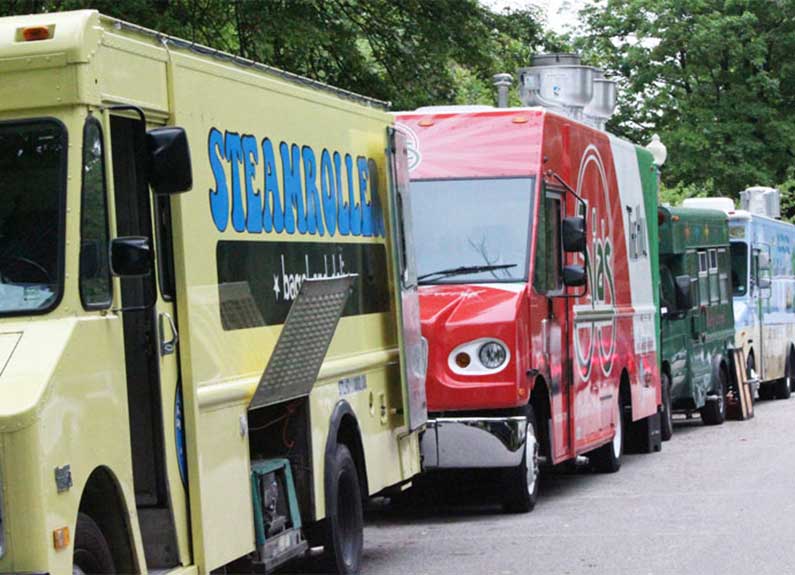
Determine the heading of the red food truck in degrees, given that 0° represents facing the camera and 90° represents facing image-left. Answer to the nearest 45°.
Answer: approximately 45°

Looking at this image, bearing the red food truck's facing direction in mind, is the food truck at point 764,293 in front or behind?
behind

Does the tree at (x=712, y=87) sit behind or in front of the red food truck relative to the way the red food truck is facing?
behind

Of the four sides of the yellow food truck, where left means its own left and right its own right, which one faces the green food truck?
back

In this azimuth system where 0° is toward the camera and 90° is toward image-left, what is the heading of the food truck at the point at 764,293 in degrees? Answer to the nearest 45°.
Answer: approximately 45°

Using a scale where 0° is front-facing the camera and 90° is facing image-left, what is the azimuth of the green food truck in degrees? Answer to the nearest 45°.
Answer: approximately 45°

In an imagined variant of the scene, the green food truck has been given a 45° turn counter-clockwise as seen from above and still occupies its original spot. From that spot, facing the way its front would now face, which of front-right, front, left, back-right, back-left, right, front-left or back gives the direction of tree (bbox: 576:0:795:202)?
back

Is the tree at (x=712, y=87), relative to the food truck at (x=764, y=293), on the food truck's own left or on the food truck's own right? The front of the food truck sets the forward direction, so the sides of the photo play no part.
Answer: on the food truck's own right

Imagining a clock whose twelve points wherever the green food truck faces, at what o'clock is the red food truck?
The red food truck is roughly at 11 o'clock from the green food truck.

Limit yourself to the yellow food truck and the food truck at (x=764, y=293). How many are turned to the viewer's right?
0

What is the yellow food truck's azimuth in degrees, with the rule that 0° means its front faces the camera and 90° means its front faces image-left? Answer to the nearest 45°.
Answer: approximately 45°

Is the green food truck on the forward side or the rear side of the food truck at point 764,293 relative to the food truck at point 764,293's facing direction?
on the forward side
